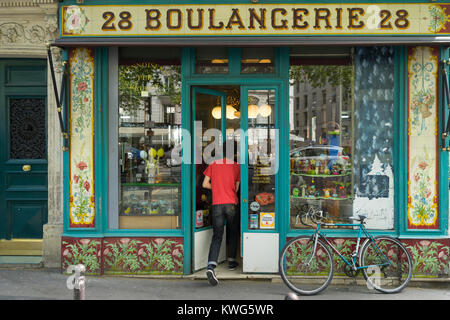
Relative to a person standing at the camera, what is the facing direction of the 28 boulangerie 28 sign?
facing the viewer

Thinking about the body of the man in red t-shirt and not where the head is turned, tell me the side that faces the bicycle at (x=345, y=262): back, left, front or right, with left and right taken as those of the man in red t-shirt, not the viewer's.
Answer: right

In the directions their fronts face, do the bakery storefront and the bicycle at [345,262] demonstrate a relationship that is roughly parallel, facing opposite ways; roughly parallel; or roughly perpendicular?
roughly perpendicular

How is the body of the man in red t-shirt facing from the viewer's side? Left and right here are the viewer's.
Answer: facing away from the viewer

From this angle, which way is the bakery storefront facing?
toward the camera

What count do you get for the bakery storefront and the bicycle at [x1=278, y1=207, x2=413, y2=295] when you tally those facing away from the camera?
0
